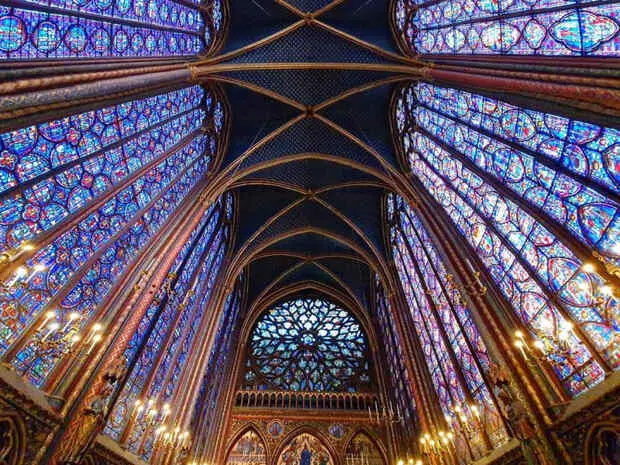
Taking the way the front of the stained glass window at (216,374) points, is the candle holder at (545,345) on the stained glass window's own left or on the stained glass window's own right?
on the stained glass window's own right

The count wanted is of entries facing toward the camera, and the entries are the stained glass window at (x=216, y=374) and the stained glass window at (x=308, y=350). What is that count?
1

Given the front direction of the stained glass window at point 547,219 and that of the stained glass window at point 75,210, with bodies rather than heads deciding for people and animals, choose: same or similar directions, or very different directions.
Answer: very different directions

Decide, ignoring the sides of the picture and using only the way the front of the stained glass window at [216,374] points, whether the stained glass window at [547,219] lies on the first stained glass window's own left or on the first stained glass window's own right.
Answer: on the first stained glass window's own right

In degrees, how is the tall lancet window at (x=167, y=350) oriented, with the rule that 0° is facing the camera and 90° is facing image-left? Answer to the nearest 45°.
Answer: approximately 315°

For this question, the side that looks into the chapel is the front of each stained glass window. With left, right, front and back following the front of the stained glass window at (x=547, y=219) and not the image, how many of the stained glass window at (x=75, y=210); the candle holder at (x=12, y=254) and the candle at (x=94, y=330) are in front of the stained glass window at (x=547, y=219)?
3

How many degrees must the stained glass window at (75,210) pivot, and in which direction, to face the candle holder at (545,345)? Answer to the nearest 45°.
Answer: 0° — it already faces it

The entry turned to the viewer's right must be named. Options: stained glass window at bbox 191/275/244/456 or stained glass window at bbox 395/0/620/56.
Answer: stained glass window at bbox 191/275/244/456

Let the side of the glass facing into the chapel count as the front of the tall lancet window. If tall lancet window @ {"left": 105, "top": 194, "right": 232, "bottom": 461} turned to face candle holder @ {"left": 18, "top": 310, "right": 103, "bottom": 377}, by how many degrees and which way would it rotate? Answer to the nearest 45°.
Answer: approximately 90° to its right

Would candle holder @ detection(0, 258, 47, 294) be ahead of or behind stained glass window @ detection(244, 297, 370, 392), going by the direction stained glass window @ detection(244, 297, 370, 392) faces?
ahead

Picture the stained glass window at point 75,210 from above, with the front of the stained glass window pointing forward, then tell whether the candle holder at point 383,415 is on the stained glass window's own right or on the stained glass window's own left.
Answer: on the stained glass window's own left

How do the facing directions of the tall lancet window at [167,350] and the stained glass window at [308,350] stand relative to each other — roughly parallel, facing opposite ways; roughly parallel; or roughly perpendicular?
roughly perpendicular

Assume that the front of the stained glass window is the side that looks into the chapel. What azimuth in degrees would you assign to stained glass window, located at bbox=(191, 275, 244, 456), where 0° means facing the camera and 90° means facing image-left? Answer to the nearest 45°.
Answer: approximately 270°
